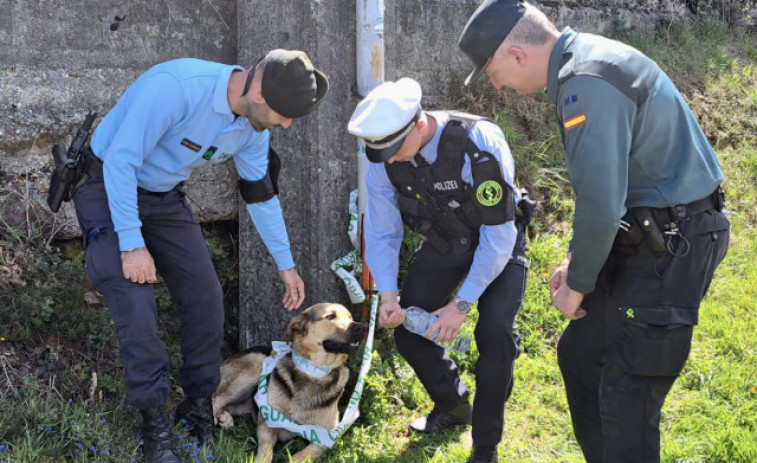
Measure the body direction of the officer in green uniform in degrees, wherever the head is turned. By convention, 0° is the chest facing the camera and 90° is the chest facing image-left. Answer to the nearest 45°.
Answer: approximately 90°

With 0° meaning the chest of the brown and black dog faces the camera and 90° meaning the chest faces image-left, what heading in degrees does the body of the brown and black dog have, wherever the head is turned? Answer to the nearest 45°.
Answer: approximately 315°

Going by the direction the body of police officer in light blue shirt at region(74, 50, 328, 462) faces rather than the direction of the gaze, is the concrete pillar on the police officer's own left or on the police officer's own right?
on the police officer's own left

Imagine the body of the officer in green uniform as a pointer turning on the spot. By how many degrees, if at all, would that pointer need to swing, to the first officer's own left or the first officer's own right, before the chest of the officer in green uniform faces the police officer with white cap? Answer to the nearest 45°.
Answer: approximately 45° to the first officer's own right

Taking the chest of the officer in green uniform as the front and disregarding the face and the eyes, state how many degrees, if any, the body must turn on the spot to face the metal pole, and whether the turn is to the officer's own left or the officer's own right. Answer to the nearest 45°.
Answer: approximately 45° to the officer's own right

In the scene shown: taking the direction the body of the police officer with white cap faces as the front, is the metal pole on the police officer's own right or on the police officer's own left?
on the police officer's own right

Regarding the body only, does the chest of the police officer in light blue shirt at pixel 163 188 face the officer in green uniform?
yes

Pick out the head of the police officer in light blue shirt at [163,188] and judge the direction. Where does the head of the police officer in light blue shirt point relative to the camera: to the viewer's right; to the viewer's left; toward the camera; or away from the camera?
to the viewer's right

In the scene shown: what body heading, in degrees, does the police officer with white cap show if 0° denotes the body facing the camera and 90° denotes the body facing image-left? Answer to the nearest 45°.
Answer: approximately 45°

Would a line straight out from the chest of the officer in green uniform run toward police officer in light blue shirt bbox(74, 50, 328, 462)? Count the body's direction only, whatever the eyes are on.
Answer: yes

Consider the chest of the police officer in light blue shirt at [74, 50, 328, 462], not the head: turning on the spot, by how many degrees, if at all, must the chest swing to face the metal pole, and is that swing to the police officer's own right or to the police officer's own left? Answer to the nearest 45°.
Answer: approximately 90° to the police officer's own left

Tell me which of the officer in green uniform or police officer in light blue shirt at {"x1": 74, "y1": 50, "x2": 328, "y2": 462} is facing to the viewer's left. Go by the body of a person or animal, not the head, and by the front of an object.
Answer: the officer in green uniform

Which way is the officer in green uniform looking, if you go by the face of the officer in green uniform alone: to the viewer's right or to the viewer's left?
to the viewer's left
